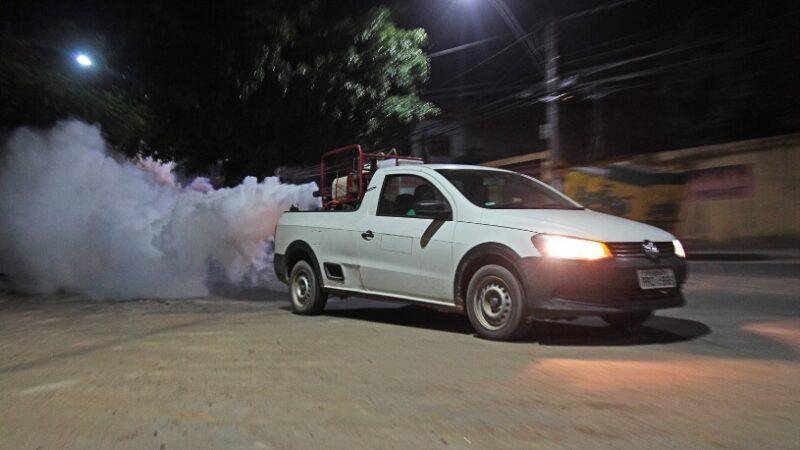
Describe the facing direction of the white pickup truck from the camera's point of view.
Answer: facing the viewer and to the right of the viewer

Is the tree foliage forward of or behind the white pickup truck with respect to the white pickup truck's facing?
behind

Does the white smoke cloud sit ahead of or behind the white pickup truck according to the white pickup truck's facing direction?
behind
